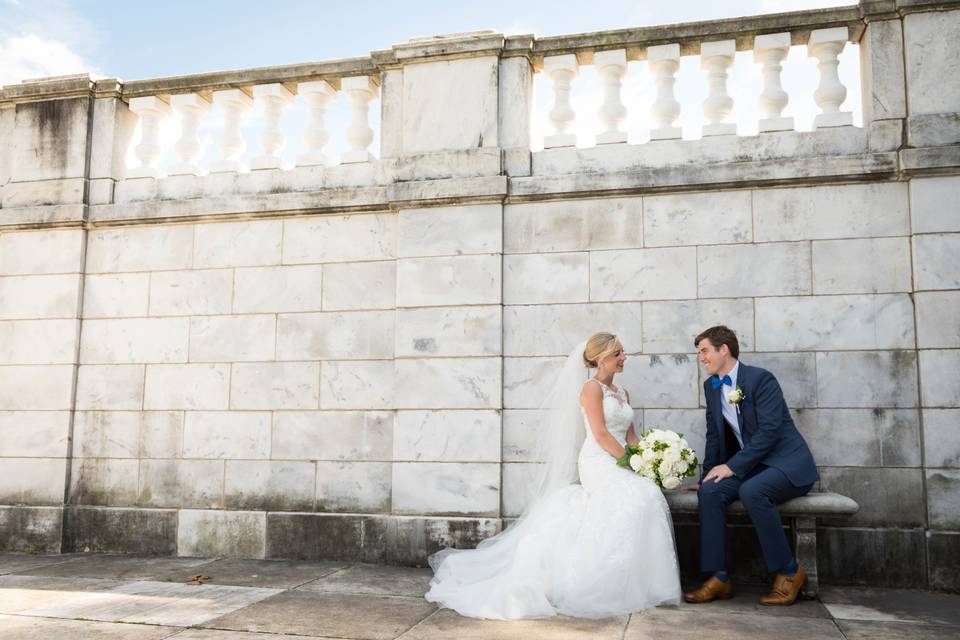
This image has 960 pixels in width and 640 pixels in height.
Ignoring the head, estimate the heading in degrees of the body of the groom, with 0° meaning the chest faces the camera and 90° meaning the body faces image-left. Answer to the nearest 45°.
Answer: approximately 45°

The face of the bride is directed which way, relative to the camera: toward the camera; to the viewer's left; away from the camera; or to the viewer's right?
to the viewer's right

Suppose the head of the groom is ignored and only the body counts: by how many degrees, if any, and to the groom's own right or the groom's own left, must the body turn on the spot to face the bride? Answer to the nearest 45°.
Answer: approximately 45° to the groom's own right
